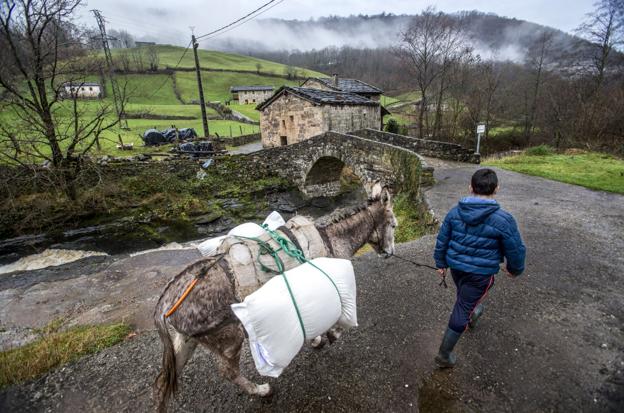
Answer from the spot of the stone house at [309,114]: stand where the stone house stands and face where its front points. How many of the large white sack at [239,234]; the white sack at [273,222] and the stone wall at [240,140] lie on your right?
1

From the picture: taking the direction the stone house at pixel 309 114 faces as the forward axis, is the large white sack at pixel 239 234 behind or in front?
in front

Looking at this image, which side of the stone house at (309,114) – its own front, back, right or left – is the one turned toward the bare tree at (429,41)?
back

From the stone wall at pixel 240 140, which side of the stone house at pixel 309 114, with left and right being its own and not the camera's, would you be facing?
right

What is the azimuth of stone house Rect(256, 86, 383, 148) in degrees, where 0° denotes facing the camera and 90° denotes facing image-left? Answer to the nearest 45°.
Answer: approximately 45°

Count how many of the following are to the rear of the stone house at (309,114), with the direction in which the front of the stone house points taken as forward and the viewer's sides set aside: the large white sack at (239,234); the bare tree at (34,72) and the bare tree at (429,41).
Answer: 1

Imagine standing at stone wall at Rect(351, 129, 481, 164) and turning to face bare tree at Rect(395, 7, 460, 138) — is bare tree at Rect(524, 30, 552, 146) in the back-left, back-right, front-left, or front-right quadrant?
front-right

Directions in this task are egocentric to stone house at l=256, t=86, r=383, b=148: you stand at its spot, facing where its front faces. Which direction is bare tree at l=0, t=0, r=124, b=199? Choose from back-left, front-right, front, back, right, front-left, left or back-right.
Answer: front

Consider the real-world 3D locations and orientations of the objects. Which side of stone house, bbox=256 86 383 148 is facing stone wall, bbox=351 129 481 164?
left

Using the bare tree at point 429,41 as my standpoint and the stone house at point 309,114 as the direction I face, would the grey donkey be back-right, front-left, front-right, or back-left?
front-left

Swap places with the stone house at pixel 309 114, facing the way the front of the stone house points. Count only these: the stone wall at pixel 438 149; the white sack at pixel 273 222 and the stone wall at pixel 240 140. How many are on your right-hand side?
1
